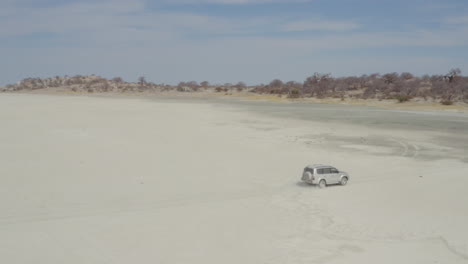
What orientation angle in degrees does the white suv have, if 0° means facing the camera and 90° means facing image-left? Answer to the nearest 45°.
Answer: approximately 225°
